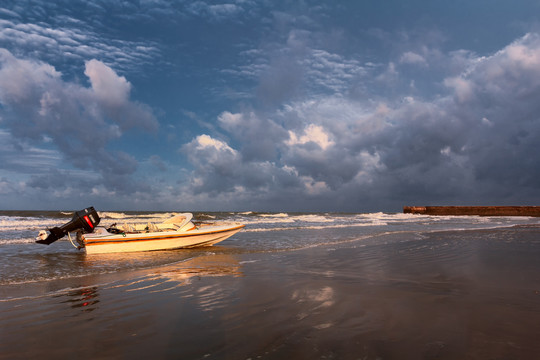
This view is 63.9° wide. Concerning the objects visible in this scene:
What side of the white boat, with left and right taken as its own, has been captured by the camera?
right
